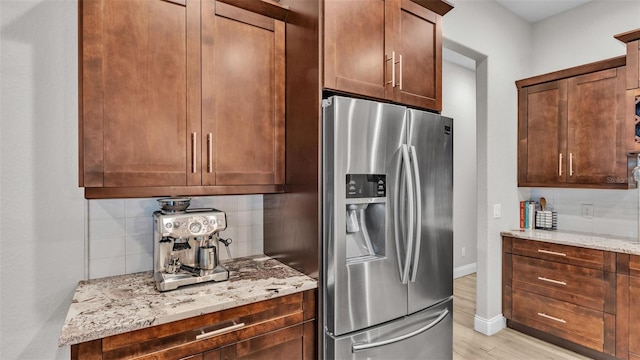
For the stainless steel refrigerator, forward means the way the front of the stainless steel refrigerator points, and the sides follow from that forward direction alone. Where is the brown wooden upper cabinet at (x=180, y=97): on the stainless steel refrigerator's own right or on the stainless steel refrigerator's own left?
on the stainless steel refrigerator's own right

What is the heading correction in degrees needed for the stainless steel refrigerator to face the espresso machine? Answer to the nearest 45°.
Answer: approximately 135° to its right

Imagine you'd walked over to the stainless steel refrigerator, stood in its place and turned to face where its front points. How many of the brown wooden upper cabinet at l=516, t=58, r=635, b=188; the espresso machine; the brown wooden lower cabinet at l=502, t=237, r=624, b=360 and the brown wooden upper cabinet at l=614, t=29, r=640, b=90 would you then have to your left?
3

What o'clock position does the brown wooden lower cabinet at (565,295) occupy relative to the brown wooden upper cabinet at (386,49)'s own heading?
The brown wooden lower cabinet is roughly at 9 o'clock from the brown wooden upper cabinet.

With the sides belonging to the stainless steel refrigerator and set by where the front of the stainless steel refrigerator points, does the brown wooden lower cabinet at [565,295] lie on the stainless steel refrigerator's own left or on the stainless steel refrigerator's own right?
on the stainless steel refrigerator's own left

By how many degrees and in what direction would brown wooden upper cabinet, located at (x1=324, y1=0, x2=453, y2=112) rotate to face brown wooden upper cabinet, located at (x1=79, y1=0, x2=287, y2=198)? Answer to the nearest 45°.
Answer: approximately 90° to its right

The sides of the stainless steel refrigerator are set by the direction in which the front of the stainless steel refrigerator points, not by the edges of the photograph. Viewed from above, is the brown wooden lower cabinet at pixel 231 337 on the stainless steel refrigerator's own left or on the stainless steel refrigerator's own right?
on the stainless steel refrigerator's own right

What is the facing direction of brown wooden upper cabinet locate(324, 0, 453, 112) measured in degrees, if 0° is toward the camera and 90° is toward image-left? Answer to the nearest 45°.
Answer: approximately 315°

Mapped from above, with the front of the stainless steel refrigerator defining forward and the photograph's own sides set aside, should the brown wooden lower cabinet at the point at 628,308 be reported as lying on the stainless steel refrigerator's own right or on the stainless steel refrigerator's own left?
on the stainless steel refrigerator's own left
